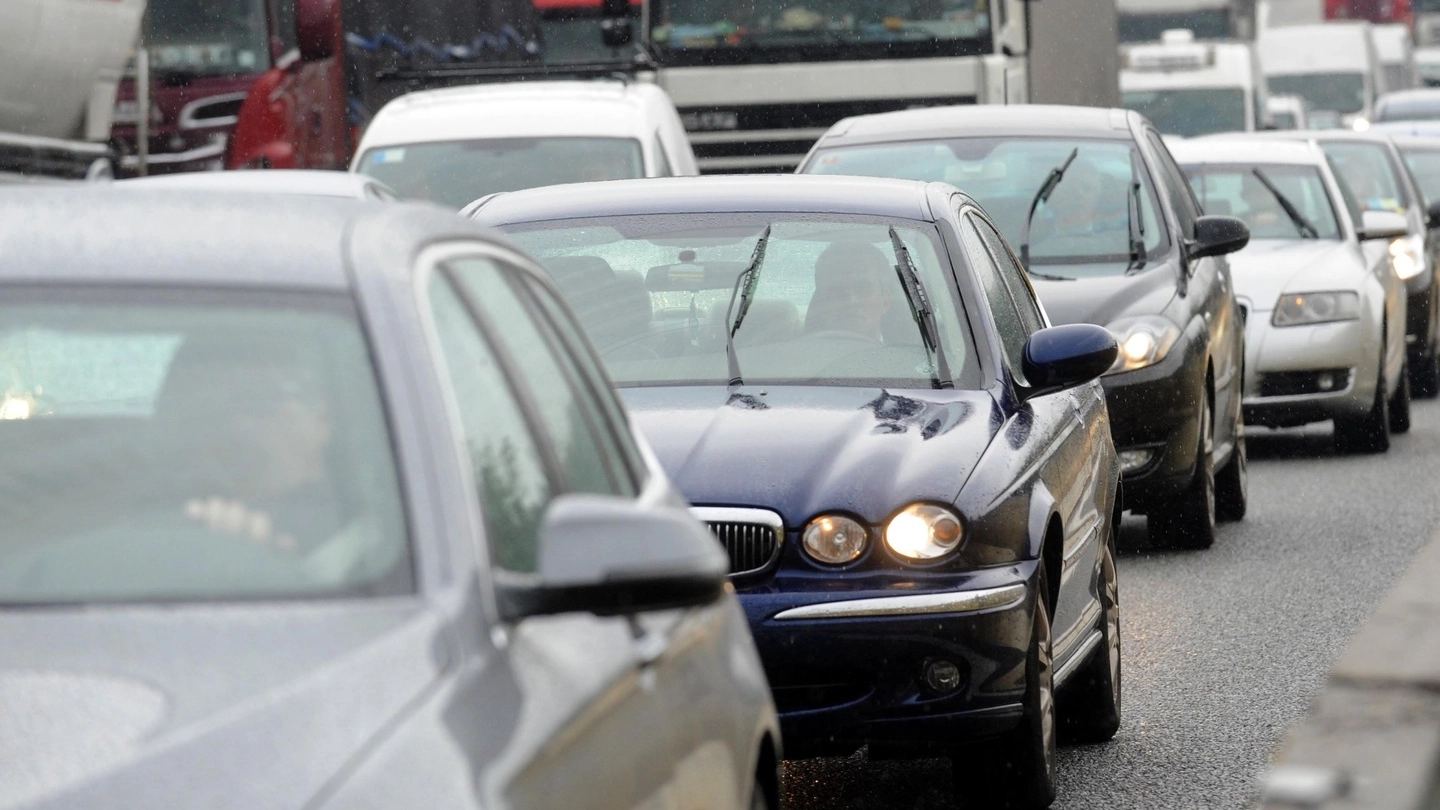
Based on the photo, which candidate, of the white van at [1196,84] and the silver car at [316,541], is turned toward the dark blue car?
the white van

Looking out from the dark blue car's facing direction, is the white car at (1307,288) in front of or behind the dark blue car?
behind

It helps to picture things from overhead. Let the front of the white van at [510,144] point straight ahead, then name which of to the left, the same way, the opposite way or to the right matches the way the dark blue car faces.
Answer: the same way

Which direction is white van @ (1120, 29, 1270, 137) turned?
toward the camera

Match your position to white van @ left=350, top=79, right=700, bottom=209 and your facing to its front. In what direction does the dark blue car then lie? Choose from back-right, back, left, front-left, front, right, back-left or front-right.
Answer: front

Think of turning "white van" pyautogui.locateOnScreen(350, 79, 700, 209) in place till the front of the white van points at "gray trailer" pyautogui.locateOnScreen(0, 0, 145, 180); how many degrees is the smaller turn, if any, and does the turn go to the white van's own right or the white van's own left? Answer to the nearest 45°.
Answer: approximately 135° to the white van's own right

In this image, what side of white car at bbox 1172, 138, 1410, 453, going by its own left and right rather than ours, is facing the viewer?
front

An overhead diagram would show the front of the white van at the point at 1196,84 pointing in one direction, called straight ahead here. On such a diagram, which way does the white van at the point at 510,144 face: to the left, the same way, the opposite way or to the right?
the same way

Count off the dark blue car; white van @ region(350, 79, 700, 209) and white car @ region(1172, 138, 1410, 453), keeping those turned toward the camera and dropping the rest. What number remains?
3

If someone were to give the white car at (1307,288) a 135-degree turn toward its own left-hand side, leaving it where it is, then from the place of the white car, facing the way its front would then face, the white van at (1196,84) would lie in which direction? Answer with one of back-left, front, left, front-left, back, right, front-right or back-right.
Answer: front-left

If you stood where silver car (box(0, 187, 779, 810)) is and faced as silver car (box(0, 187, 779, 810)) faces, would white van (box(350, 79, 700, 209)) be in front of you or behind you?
behind

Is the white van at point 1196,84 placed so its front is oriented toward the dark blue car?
yes

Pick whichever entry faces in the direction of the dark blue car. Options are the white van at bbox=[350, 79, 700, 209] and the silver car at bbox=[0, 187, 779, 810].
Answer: the white van

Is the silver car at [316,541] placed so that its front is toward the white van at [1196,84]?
no

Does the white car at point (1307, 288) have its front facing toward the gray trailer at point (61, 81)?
no

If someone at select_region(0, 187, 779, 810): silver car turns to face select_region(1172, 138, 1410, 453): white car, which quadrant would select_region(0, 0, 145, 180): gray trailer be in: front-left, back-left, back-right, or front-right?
front-left

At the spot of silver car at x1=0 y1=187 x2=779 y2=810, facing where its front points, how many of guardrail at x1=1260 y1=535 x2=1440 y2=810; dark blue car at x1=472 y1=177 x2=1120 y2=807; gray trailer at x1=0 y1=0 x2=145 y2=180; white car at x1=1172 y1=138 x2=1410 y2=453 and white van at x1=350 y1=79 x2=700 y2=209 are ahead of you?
0

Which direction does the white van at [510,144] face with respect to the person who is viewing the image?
facing the viewer
